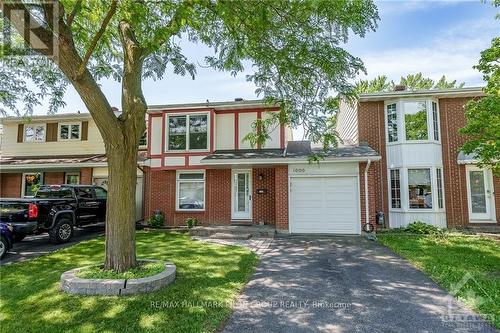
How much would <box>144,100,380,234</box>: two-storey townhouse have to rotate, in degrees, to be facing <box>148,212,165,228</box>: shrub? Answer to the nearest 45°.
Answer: approximately 90° to its right

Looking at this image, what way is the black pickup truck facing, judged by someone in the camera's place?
facing away from the viewer and to the right of the viewer

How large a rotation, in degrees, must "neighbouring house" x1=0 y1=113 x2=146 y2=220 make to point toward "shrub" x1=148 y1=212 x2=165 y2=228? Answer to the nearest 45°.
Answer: approximately 45° to its left

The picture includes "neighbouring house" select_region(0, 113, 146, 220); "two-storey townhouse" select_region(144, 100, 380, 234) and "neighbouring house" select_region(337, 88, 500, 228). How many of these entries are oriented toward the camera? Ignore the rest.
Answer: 3

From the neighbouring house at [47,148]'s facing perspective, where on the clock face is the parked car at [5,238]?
The parked car is roughly at 12 o'clock from the neighbouring house.

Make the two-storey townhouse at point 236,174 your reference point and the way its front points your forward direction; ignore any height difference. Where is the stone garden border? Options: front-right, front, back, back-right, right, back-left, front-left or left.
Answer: front

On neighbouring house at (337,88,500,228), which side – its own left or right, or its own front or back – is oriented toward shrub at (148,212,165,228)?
right

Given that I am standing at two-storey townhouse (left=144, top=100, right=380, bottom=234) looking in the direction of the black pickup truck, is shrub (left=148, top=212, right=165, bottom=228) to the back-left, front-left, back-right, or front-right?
front-right

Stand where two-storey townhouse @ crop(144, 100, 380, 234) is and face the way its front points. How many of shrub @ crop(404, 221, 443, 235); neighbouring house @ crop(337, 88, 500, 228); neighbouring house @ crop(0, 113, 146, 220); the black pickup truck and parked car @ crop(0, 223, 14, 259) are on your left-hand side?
2

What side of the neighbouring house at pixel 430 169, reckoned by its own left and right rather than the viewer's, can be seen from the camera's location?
front

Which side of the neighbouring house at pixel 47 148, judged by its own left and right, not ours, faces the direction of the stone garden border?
front

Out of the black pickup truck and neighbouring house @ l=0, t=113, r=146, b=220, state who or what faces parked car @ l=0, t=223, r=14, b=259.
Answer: the neighbouring house

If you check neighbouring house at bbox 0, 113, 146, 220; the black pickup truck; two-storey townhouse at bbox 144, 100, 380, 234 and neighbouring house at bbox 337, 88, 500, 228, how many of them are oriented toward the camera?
3

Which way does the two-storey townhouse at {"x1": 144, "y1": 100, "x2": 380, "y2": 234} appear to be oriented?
toward the camera

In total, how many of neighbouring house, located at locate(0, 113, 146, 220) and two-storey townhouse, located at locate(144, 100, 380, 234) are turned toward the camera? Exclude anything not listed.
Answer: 2
